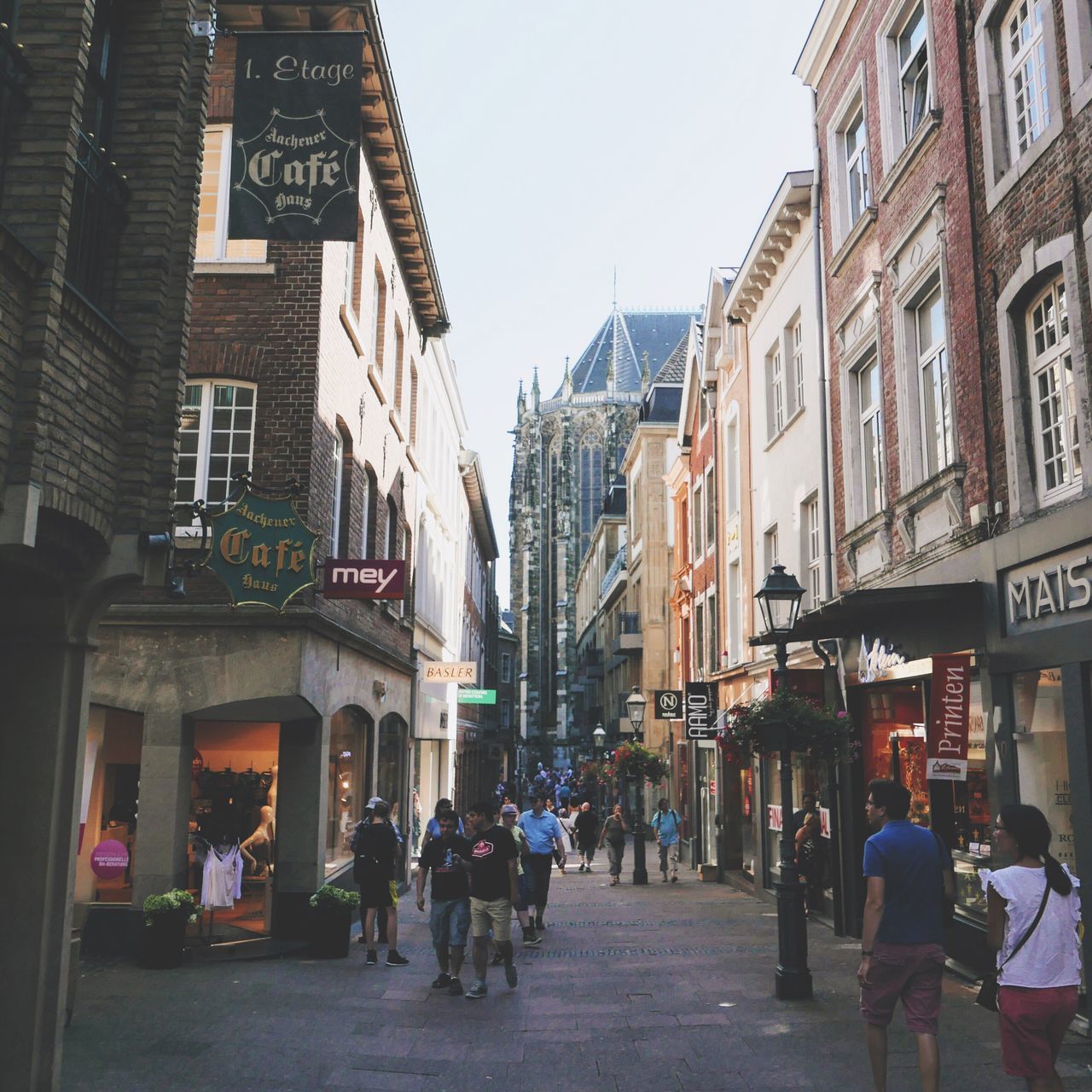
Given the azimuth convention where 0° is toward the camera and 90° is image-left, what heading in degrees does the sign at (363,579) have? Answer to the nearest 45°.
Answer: approximately 0°

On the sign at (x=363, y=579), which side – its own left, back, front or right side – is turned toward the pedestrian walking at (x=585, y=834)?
back

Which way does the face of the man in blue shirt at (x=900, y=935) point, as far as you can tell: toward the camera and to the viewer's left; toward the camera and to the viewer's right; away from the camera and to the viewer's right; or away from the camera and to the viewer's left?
away from the camera and to the viewer's left

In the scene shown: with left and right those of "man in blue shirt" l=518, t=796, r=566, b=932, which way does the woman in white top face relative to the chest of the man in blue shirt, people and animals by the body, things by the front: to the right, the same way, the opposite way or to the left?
the opposite way
